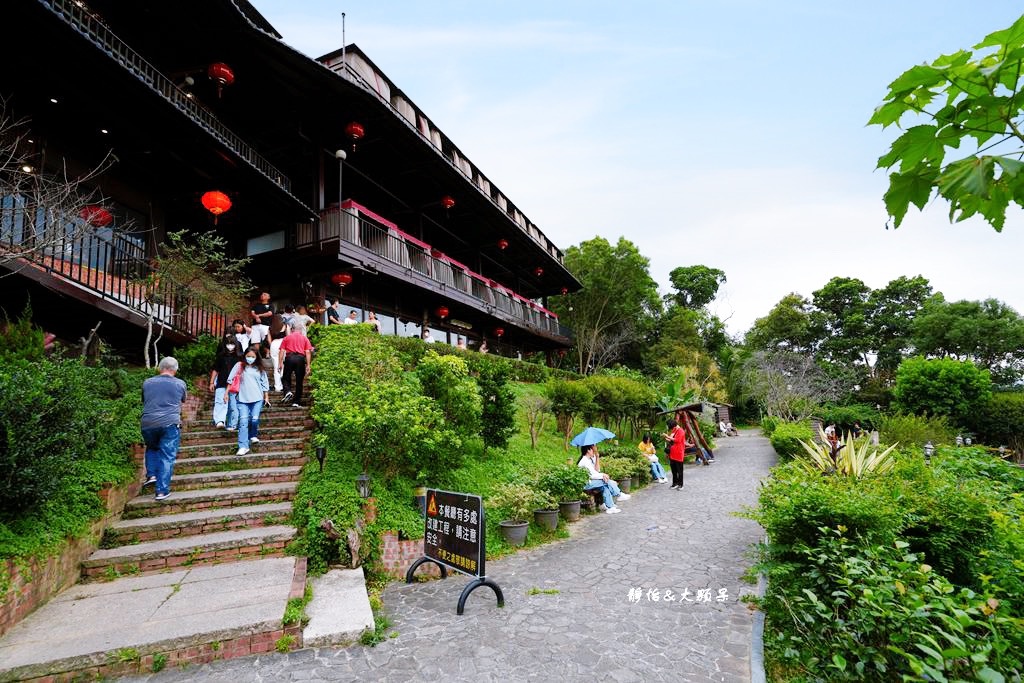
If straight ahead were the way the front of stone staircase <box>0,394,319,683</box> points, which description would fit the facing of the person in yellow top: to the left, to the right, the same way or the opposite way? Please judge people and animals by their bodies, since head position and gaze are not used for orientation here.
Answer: the same way

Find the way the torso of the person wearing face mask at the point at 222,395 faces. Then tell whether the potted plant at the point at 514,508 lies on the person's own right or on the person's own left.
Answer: on the person's own left

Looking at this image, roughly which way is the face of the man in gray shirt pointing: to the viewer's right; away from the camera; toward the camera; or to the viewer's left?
away from the camera

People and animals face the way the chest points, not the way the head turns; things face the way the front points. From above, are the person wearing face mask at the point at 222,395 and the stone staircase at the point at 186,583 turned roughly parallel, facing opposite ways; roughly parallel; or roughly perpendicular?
roughly parallel

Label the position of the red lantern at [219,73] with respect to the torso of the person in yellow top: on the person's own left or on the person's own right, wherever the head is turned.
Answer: on the person's own right

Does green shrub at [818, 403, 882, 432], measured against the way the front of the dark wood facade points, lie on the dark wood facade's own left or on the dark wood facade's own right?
on the dark wood facade's own left

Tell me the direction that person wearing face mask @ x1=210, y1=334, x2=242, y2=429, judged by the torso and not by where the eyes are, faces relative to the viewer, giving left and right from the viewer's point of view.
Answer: facing the viewer

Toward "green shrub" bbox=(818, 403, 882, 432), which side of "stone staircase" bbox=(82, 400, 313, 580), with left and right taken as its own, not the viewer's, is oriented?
left

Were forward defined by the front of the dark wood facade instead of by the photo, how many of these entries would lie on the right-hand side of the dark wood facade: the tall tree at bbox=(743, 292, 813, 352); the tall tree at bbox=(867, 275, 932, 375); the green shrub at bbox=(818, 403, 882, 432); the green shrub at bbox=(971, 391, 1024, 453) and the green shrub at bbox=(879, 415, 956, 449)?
0

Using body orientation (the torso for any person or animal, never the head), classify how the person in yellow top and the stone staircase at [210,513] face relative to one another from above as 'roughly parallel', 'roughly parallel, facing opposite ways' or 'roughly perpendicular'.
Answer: roughly parallel

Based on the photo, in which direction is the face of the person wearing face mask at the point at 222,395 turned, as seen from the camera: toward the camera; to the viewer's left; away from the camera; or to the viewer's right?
toward the camera

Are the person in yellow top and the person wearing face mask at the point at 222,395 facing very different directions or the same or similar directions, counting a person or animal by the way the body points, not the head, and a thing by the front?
same or similar directions

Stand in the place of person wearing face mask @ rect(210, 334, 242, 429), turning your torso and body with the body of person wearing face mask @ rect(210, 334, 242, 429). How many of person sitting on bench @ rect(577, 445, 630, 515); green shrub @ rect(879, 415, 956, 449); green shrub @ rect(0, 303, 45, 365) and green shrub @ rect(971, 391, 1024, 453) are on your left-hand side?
3

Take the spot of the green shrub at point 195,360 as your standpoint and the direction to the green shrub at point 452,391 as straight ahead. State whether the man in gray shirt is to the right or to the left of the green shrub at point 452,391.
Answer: right

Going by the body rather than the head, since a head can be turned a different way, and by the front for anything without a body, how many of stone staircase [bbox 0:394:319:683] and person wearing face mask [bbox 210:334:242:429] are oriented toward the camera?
2

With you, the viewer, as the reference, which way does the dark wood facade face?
facing the viewer and to the right of the viewer

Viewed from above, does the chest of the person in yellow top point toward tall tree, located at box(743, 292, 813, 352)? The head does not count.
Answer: no

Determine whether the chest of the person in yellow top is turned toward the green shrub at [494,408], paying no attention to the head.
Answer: no
